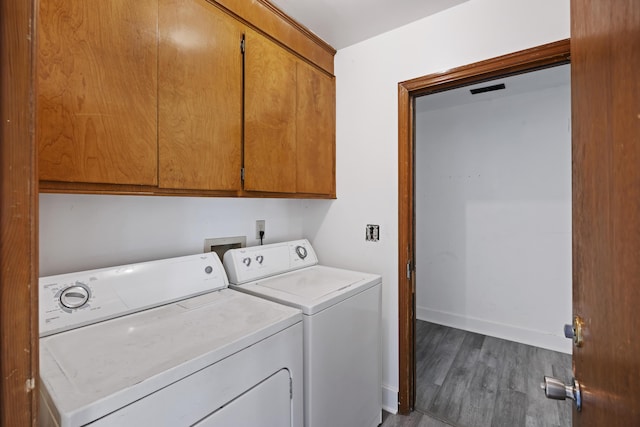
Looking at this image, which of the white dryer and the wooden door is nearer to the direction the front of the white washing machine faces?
the wooden door

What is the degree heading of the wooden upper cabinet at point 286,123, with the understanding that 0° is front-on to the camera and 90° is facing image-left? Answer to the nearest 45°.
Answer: approximately 315°

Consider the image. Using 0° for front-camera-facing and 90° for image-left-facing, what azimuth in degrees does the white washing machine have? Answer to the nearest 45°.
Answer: approximately 315°

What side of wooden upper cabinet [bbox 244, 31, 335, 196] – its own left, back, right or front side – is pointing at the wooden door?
front

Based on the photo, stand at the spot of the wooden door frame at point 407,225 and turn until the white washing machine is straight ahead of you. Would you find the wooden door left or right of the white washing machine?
left

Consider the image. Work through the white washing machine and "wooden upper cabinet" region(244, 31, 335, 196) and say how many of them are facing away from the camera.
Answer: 0
